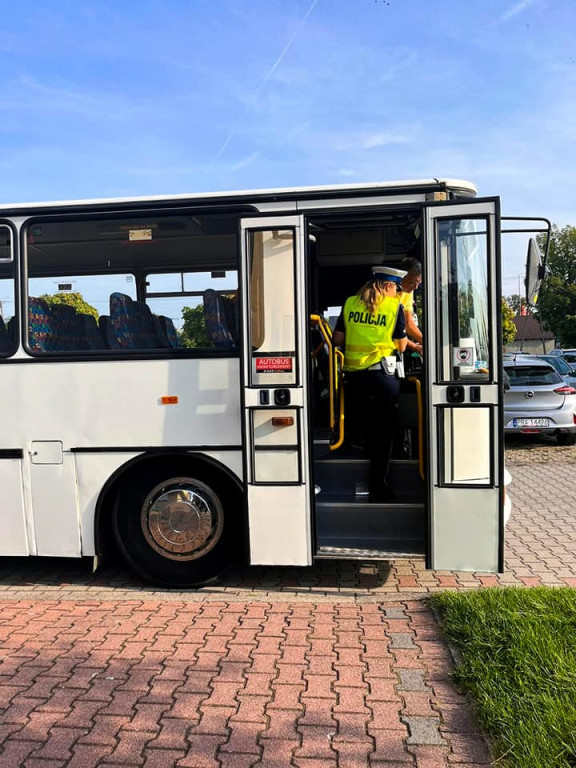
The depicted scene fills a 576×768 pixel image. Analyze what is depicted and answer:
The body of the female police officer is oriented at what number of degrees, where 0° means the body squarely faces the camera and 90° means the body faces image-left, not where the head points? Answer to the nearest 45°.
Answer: approximately 225°

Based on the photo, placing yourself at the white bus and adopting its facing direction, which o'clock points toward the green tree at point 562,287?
The green tree is roughly at 10 o'clock from the white bus.

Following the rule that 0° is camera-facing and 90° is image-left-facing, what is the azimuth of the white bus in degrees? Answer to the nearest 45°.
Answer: approximately 270°
